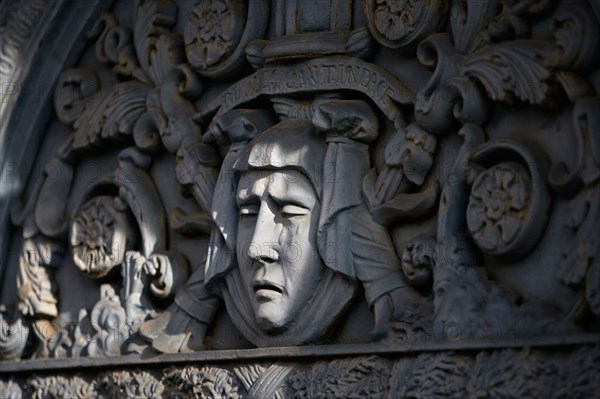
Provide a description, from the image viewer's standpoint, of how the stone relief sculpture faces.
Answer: facing the viewer and to the left of the viewer
